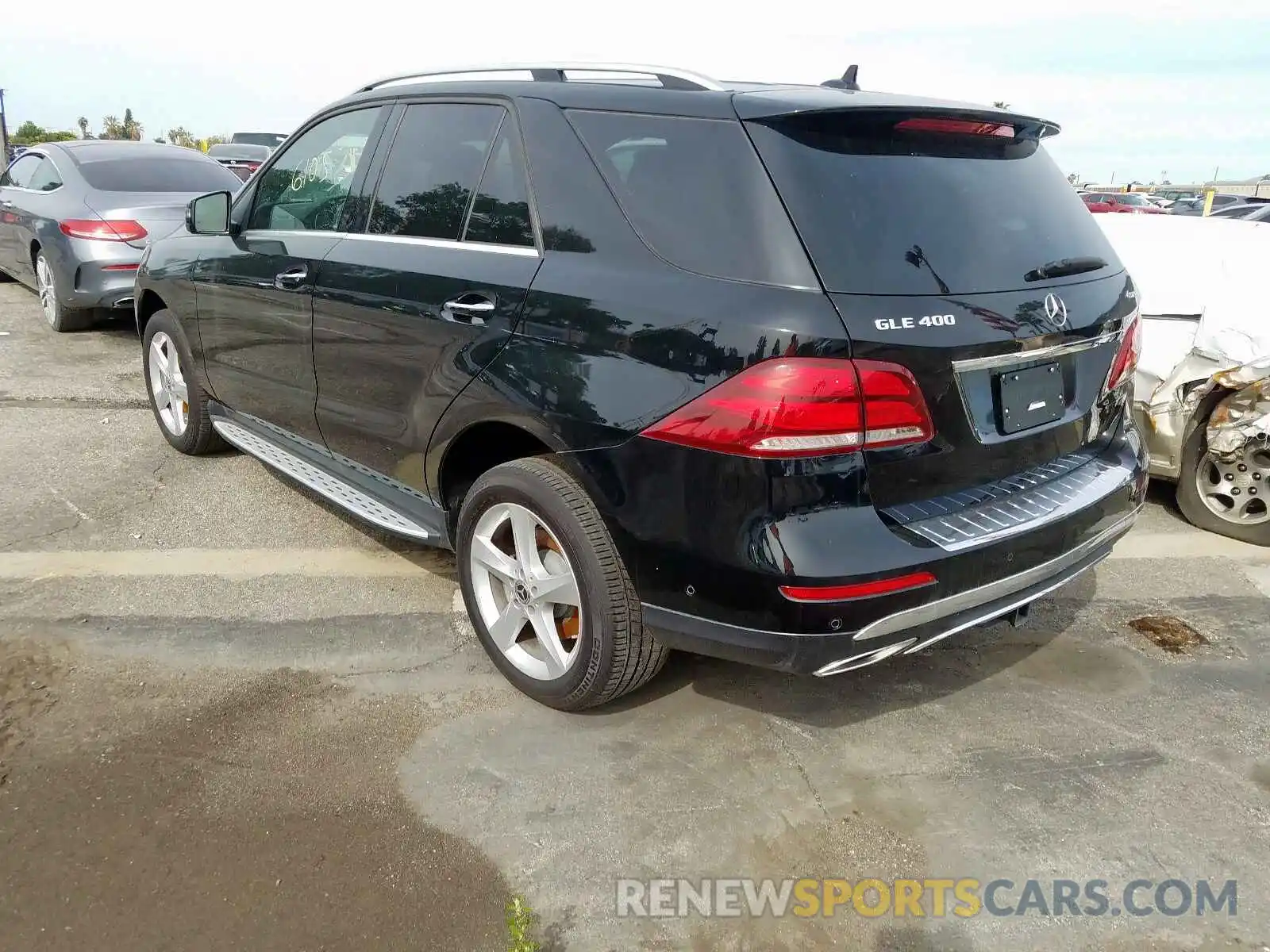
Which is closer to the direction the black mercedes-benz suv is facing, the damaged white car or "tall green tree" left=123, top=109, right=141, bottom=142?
the tall green tree

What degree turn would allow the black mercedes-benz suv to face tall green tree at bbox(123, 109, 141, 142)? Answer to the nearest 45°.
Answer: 0° — it already faces it

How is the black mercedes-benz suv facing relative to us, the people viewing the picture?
facing away from the viewer and to the left of the viewer

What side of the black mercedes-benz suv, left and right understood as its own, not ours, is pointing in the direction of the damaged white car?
right

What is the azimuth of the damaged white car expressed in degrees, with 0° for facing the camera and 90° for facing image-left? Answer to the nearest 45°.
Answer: approximately 90°
